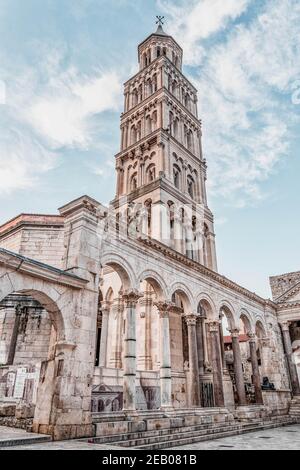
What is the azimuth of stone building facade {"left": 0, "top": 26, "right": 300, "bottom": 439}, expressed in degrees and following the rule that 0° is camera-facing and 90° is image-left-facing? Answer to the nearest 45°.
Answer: approximately 315°
